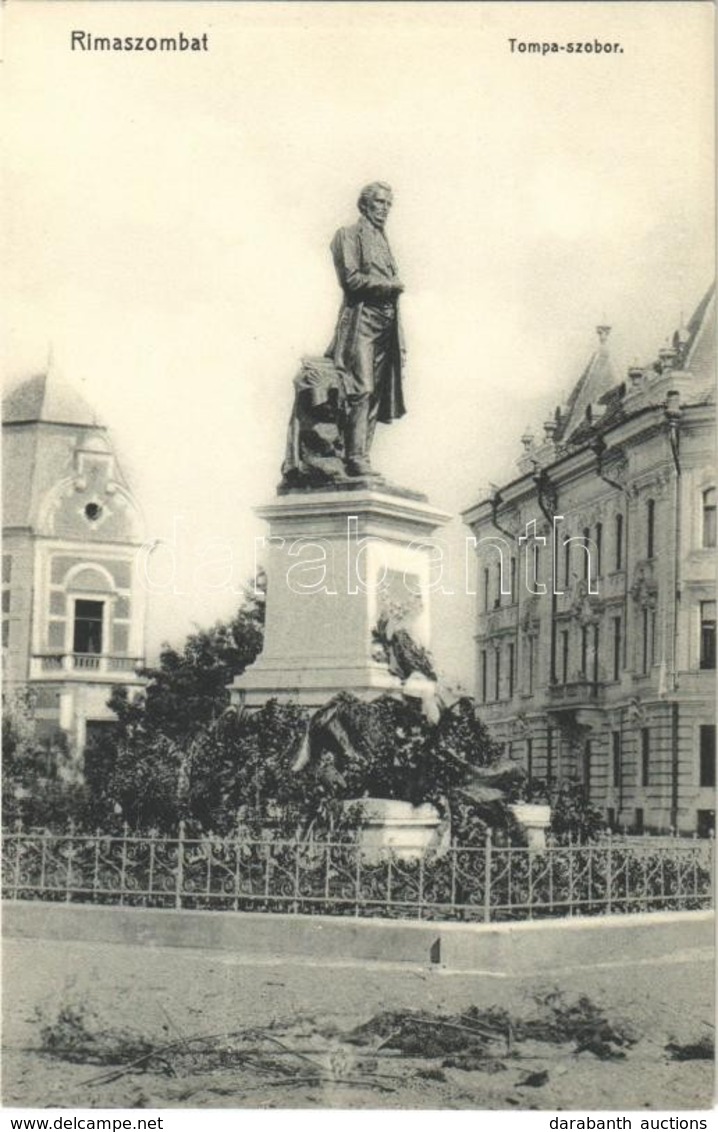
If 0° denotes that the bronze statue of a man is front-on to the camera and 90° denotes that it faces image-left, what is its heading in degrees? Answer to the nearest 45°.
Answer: approximately 315°

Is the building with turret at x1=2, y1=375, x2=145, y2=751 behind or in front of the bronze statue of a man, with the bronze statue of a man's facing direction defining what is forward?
behind
